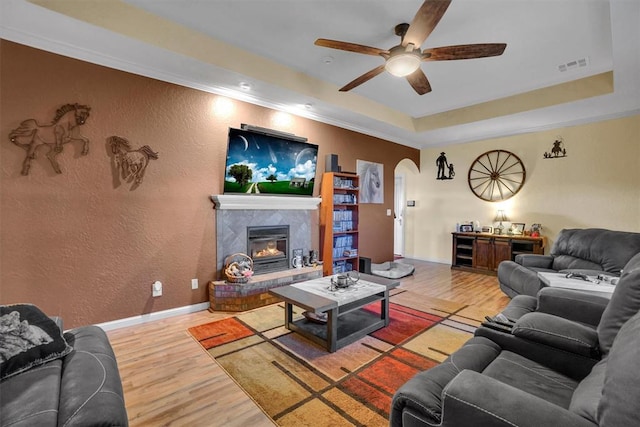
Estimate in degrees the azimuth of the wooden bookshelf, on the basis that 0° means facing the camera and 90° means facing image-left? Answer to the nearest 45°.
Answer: approximately 315°

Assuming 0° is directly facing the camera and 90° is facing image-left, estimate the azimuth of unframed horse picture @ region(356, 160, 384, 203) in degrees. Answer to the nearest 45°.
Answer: approximately 315°

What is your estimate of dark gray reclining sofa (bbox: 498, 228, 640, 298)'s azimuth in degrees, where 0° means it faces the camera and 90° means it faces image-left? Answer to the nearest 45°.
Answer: approximately 45°

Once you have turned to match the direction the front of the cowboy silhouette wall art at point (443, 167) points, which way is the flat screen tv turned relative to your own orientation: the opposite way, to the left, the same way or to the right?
to the left

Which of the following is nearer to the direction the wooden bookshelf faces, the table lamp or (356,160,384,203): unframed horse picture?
the table lamp

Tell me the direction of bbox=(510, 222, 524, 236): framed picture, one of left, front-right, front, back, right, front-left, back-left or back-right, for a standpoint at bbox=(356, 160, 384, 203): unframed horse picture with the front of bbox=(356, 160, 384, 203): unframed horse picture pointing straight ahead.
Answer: front-left

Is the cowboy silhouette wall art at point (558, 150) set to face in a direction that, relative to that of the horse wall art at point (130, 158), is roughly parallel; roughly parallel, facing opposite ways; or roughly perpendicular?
roughly perpendicular

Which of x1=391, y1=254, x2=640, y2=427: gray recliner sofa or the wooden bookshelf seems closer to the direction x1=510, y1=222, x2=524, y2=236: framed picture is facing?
the gray recliner sofa
